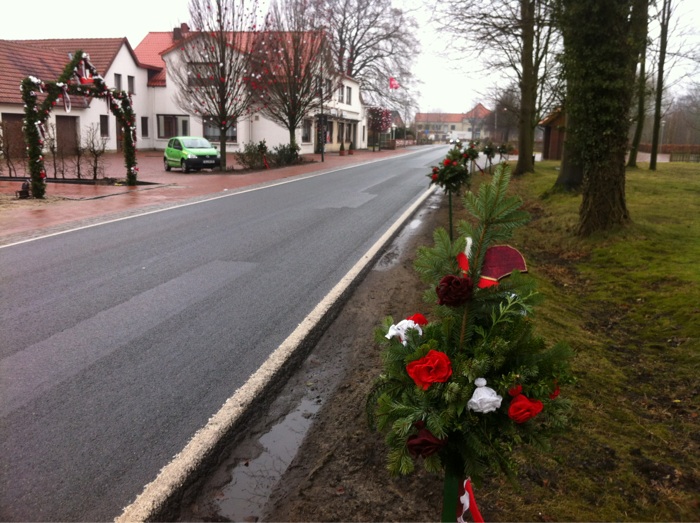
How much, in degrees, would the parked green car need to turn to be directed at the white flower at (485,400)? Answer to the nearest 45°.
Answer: approximately 45° to its right

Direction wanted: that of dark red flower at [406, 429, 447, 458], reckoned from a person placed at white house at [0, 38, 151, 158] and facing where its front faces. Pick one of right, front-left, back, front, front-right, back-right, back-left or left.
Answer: front-right

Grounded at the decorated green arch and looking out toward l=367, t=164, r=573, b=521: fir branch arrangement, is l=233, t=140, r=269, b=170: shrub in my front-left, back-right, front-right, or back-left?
back-left

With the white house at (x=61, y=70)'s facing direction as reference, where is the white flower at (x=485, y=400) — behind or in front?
in front

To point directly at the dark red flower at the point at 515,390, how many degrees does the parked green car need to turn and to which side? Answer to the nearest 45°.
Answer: approximately 45° to its right

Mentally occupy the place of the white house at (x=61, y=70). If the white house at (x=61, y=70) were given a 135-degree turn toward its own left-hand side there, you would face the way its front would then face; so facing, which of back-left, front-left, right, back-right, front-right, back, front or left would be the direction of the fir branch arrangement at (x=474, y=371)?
back

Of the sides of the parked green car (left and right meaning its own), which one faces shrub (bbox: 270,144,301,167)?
left

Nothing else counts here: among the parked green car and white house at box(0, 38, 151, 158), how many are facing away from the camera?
0

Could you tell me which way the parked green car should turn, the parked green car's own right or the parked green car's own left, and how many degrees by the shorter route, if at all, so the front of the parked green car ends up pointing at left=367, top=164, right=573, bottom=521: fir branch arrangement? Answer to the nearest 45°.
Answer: approximately 45° to the parked green car's own right

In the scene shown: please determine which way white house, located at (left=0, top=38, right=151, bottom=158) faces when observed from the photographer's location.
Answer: facing the viewer and to the right of the viewer

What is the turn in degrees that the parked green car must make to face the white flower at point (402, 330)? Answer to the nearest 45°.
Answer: approximately 45° to its right

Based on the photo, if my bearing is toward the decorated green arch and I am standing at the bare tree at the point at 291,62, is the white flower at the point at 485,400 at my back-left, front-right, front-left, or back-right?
front-left
